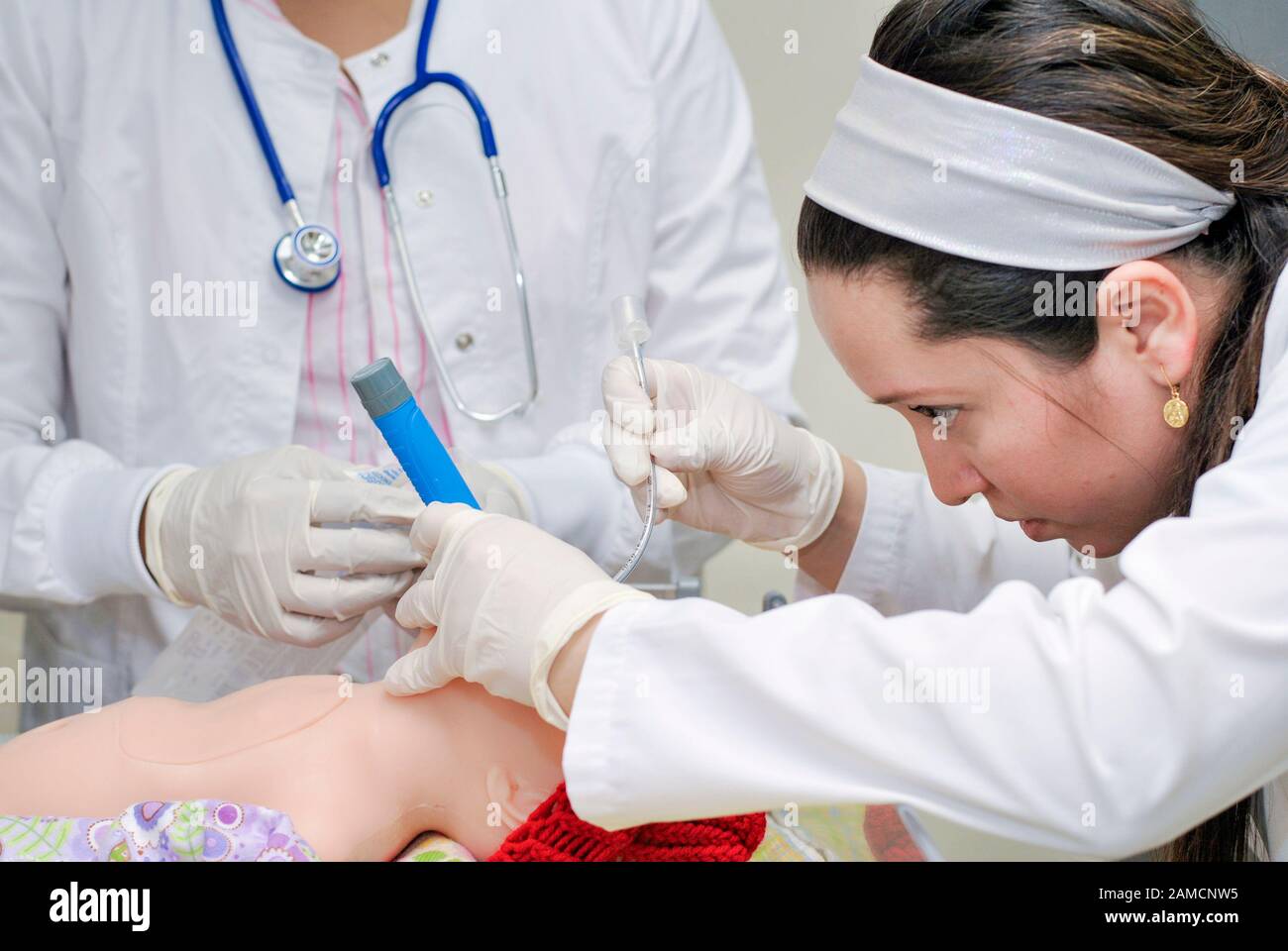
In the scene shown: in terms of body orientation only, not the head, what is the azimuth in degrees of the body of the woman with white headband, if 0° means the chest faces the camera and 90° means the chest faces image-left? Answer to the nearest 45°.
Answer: approximately 90°

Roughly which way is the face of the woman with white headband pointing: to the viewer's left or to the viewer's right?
to the viewer's left
